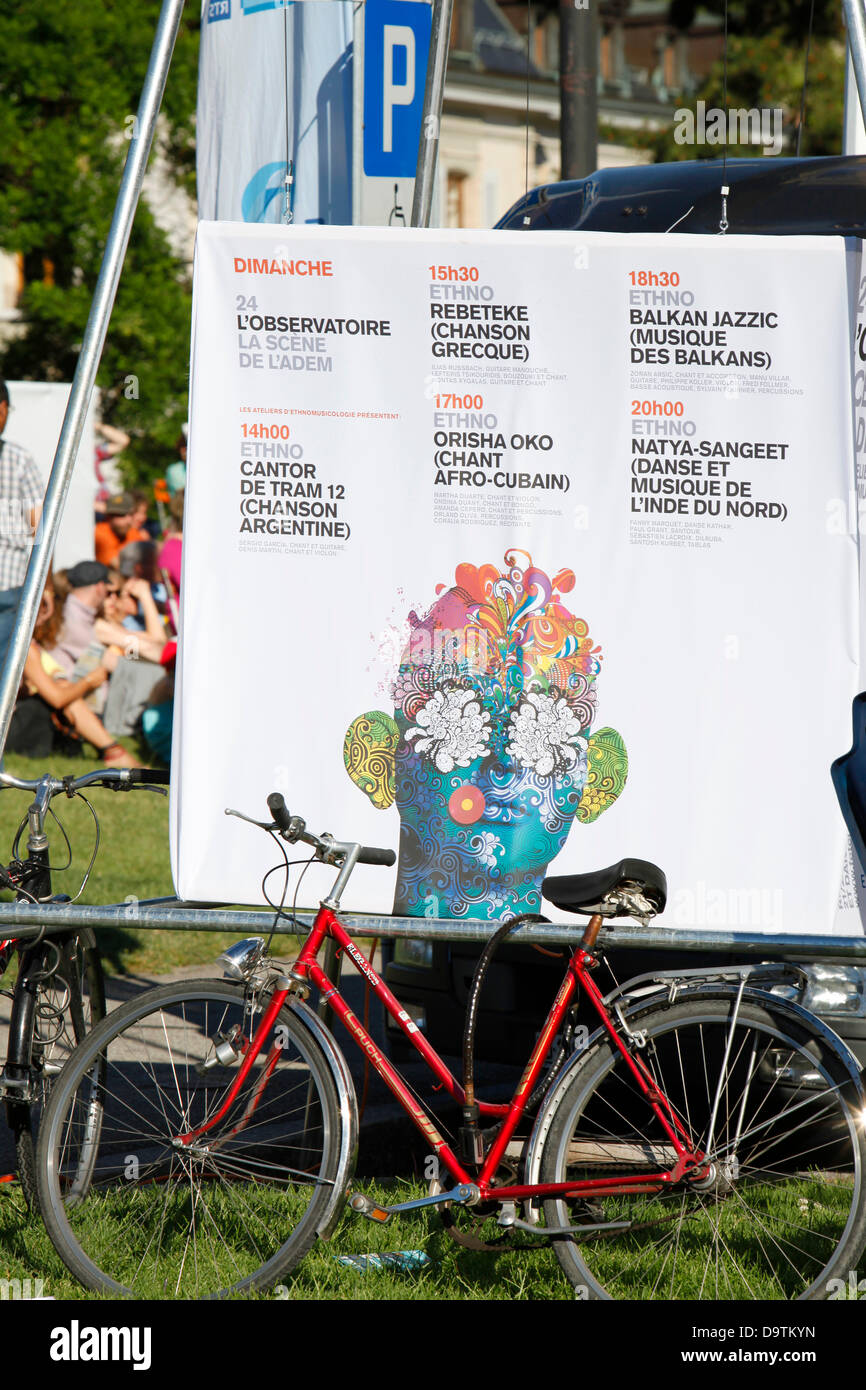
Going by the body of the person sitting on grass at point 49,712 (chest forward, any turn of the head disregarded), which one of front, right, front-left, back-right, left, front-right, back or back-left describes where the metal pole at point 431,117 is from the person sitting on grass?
right

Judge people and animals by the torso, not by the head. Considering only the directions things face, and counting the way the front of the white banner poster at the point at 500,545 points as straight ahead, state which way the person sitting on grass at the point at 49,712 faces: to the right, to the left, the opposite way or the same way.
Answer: to the left

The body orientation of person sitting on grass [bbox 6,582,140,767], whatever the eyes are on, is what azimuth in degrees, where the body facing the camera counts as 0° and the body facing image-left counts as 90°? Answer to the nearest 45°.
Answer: approximately 270°

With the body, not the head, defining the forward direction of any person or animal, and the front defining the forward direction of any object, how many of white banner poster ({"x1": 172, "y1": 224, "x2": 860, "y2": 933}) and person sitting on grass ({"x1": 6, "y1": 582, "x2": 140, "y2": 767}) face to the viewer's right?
1

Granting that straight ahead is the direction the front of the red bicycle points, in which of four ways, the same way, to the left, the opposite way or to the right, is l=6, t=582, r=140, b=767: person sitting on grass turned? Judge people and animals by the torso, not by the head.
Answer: the opposite way

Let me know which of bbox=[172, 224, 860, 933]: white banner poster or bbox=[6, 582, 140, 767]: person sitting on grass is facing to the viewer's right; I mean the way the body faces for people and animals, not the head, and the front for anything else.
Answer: the person sitting on grass

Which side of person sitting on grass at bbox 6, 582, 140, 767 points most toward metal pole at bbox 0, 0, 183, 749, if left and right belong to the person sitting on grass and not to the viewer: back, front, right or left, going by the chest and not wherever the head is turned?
right

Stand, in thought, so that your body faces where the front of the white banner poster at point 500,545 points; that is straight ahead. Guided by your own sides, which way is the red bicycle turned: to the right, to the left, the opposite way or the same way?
to the right

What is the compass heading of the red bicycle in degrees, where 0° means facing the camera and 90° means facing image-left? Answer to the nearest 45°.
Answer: approximately 90°
